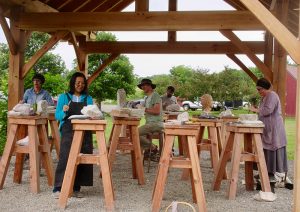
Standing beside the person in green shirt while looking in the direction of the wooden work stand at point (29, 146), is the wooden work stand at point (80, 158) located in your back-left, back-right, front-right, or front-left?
front-left

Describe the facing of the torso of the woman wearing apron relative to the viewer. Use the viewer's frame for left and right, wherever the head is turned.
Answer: facing the viewer and to the right of the viewer

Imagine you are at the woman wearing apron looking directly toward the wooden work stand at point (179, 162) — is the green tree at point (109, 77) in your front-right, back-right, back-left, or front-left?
back-left

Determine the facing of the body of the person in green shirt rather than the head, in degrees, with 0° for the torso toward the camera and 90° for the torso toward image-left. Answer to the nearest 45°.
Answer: approximately 90°

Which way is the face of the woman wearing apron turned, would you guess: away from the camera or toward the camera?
toward the camera

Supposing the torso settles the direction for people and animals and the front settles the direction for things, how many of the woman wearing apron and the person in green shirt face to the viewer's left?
1

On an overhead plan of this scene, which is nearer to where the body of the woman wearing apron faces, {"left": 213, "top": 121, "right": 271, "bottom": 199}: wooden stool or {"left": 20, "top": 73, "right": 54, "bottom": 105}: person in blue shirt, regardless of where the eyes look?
the wooden stool

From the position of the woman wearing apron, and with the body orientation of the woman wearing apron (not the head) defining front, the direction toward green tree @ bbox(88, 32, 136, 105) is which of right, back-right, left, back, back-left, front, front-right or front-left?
back-left

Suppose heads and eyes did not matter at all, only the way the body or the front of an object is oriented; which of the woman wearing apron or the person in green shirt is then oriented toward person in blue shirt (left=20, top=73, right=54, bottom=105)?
the person in green shirt

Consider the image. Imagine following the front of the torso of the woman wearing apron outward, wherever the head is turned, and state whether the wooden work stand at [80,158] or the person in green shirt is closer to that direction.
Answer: the wooden work stand
